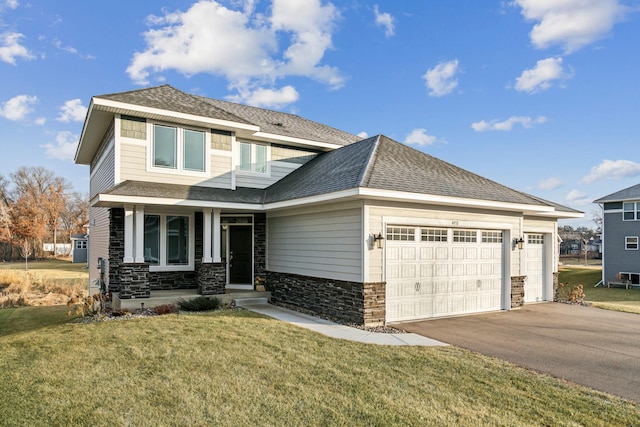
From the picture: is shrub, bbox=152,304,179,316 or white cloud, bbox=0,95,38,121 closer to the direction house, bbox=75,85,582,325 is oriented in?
the shrub

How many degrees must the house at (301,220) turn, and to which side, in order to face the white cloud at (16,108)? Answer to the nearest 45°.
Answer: approximately 180°

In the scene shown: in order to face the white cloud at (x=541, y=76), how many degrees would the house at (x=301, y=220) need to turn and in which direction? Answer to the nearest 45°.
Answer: approximately 90° to its left

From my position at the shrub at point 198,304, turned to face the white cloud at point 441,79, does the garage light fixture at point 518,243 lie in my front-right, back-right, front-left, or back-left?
front-right

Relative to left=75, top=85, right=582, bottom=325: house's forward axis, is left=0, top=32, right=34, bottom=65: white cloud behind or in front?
behind

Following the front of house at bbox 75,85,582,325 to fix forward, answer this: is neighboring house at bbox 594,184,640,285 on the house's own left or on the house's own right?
on the house's own left

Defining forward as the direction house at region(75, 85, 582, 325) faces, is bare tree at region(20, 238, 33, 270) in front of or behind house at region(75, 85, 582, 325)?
behind

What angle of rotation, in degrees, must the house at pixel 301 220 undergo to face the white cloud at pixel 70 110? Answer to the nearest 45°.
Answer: approximately 180°

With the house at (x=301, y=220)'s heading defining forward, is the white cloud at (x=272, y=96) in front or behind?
behind

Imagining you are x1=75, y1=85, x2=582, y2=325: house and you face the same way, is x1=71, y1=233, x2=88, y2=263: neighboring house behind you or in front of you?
behind
